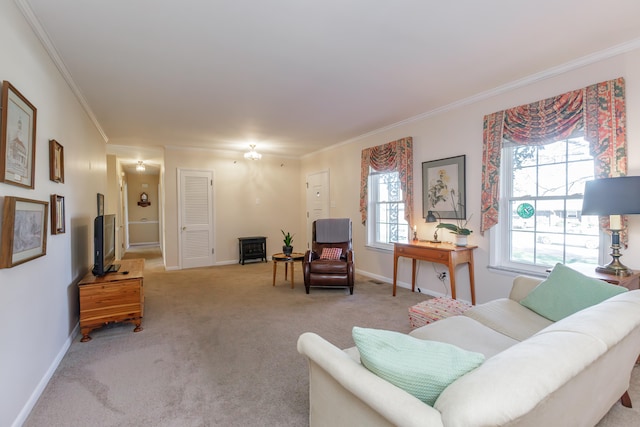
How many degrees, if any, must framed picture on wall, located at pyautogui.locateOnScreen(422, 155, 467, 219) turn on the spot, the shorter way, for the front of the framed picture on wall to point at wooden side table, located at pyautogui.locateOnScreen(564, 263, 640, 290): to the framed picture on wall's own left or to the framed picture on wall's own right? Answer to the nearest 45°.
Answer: approximately 90° to the framed picture on wall's own left

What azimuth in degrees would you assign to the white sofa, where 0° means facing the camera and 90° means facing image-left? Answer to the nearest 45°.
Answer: approximately 135°

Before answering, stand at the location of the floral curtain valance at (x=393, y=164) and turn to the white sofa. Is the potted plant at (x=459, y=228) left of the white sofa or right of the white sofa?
left

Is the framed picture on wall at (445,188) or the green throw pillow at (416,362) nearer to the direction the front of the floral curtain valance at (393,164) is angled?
the green throw pillow

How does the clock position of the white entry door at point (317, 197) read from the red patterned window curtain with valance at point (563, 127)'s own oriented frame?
The white entry door is roughly at 2 o'clock from the red patterned window curtain with valance.

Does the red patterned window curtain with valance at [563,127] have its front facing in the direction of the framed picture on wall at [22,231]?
yes

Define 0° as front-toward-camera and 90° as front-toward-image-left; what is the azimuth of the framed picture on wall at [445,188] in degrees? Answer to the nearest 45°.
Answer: approximately 45°

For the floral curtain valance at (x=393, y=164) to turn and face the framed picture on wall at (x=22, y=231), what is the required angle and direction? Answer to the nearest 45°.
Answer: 0° — it already faces it

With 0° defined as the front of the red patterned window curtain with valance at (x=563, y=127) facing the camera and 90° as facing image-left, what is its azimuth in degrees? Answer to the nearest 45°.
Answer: approximately 45°
